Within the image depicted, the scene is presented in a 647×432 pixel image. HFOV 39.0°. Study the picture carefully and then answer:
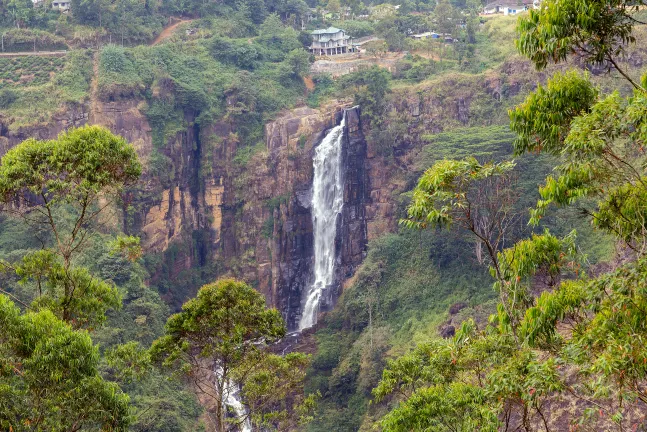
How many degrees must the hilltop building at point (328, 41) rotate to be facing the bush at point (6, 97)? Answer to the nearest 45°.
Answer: approximately 45° to its right

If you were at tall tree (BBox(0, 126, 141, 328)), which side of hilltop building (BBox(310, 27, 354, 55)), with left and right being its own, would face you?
front

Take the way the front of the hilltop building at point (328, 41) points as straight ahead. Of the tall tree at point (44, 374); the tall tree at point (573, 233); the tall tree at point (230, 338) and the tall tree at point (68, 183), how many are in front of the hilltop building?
4

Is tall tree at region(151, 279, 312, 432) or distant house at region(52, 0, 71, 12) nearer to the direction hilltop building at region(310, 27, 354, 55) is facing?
the tall tree

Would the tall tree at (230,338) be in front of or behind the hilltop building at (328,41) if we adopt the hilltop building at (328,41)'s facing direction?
in front

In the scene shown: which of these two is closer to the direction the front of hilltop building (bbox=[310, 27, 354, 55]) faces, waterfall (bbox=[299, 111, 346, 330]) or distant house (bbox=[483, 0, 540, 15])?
the waterfall

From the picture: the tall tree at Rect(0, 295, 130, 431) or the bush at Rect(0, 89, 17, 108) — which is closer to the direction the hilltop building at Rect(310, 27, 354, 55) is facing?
the tall tree

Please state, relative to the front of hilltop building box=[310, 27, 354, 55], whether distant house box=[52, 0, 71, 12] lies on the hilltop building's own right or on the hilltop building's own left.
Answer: on the hilltop building's own right

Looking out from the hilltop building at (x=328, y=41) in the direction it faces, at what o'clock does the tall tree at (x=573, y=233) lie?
The tall tree is roughly at 12 o'clock from the hilltop building.

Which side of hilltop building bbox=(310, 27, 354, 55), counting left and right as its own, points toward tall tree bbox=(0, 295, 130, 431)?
front

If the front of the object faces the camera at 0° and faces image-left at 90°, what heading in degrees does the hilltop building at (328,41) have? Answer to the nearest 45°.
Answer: approximately 0°

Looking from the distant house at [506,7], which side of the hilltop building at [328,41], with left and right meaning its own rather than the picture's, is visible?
left

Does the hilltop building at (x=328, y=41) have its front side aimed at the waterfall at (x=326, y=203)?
yes
